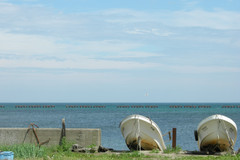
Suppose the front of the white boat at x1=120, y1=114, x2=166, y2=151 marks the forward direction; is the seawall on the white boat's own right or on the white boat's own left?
on the white boat's own right

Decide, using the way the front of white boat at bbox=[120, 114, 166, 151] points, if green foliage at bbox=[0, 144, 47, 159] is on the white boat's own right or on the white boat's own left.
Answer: on the white boat's own right

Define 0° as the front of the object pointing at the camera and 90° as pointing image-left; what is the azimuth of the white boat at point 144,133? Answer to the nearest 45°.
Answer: approximately 0°

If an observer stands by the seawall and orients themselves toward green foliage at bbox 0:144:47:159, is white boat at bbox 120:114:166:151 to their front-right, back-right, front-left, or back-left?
back-left
